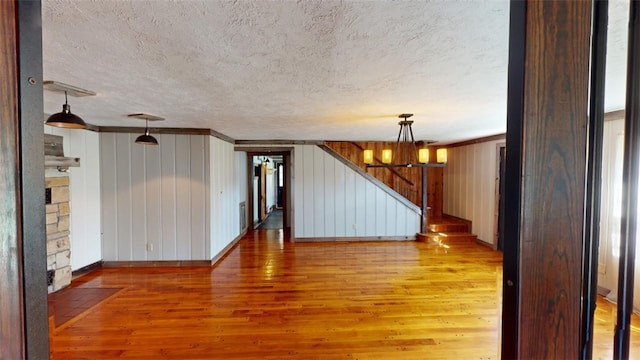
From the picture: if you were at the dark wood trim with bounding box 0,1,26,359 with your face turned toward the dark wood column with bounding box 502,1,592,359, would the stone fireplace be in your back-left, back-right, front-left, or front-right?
back-left

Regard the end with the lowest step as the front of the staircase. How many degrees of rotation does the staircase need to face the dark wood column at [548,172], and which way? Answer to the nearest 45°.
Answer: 0° — it already faces it

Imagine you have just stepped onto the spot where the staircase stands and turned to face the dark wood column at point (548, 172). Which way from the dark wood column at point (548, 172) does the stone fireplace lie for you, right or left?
right

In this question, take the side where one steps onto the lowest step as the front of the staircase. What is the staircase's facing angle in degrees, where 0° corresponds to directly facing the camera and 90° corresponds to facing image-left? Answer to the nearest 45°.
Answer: approximately 0°

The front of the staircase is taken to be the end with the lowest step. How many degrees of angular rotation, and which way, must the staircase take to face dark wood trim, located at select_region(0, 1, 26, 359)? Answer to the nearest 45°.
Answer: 0° — it already faces it

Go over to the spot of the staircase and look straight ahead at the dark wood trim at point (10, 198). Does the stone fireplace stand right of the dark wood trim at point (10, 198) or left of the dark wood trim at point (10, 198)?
right

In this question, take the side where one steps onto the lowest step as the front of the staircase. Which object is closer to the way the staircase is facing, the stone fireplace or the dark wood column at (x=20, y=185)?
the dark wood column

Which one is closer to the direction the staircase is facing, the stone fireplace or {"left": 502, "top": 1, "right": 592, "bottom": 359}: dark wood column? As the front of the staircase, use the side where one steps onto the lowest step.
the dark wood column

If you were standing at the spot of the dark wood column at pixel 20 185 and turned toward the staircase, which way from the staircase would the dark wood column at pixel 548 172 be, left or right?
right

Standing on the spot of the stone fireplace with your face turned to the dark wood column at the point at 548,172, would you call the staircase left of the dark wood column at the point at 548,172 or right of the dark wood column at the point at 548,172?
left

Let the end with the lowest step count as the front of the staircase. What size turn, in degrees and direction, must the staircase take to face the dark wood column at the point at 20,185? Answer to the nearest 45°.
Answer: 0° — it already faces it
